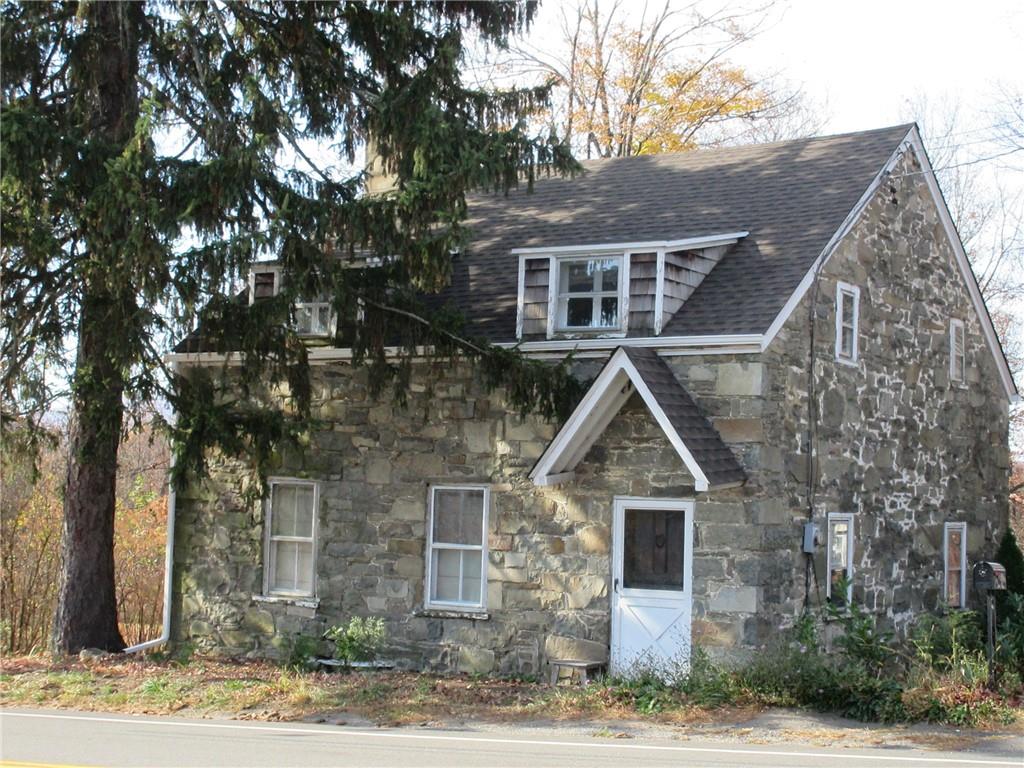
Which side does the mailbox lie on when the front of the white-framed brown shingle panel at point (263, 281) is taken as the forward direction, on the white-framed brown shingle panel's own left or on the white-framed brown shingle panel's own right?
on the white-framed brown shingle panel's own left

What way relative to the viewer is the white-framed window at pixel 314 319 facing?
toward the camera

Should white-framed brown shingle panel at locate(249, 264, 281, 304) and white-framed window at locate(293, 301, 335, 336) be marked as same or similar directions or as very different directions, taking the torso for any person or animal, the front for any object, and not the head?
same or similar directions

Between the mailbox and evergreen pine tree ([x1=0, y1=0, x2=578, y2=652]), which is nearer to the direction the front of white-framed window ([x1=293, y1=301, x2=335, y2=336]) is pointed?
the evergreen pine tree

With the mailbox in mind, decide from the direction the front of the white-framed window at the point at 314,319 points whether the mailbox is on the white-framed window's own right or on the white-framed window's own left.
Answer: on the white-framed window's own left

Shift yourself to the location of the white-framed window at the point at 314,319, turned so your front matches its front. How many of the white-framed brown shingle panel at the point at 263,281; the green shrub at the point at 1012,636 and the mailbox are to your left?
2

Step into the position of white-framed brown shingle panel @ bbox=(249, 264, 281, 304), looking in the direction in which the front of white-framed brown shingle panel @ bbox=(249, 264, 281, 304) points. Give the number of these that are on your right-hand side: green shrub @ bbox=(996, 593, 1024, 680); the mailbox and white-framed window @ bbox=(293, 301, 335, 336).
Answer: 0

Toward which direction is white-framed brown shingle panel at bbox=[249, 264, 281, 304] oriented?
toward the camera

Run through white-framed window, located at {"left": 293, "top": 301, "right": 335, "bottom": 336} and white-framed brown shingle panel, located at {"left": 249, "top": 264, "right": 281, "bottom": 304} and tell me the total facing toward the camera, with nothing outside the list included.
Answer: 2
